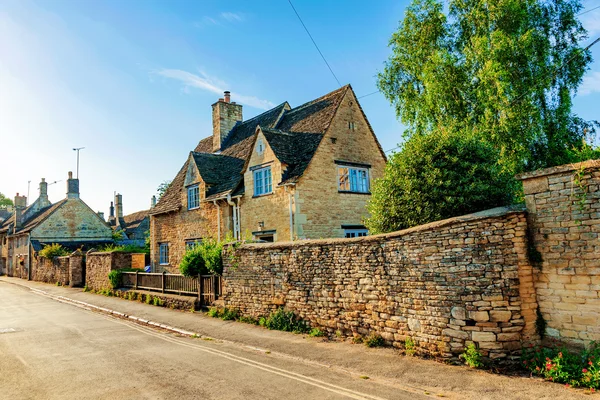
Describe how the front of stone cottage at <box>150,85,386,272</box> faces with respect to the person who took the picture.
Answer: facing the viewer and to the left of the viewer

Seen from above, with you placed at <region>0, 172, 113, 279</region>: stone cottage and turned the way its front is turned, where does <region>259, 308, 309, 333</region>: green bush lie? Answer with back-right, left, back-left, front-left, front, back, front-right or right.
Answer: left

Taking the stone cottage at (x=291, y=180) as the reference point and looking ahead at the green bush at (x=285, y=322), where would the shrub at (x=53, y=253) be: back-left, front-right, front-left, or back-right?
back-right

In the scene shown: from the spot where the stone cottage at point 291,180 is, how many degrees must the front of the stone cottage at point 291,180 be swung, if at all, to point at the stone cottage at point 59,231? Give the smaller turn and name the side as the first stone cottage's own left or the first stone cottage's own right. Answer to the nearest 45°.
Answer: approximately 90° to the first stone cottage's own right

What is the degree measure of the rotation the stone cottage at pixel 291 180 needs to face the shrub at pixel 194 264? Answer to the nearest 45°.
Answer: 0° — it already faces it

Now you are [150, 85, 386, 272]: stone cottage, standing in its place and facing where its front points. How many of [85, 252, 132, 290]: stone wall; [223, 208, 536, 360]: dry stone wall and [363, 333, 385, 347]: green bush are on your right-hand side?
1

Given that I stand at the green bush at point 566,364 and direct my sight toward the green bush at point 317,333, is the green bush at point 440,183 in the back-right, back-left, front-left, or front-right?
front-right

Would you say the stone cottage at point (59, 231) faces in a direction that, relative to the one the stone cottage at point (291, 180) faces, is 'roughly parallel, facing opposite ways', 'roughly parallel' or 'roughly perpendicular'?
roughly parallel
